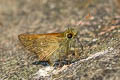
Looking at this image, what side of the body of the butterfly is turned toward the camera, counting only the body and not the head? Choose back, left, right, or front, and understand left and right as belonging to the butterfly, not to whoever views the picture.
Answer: right
